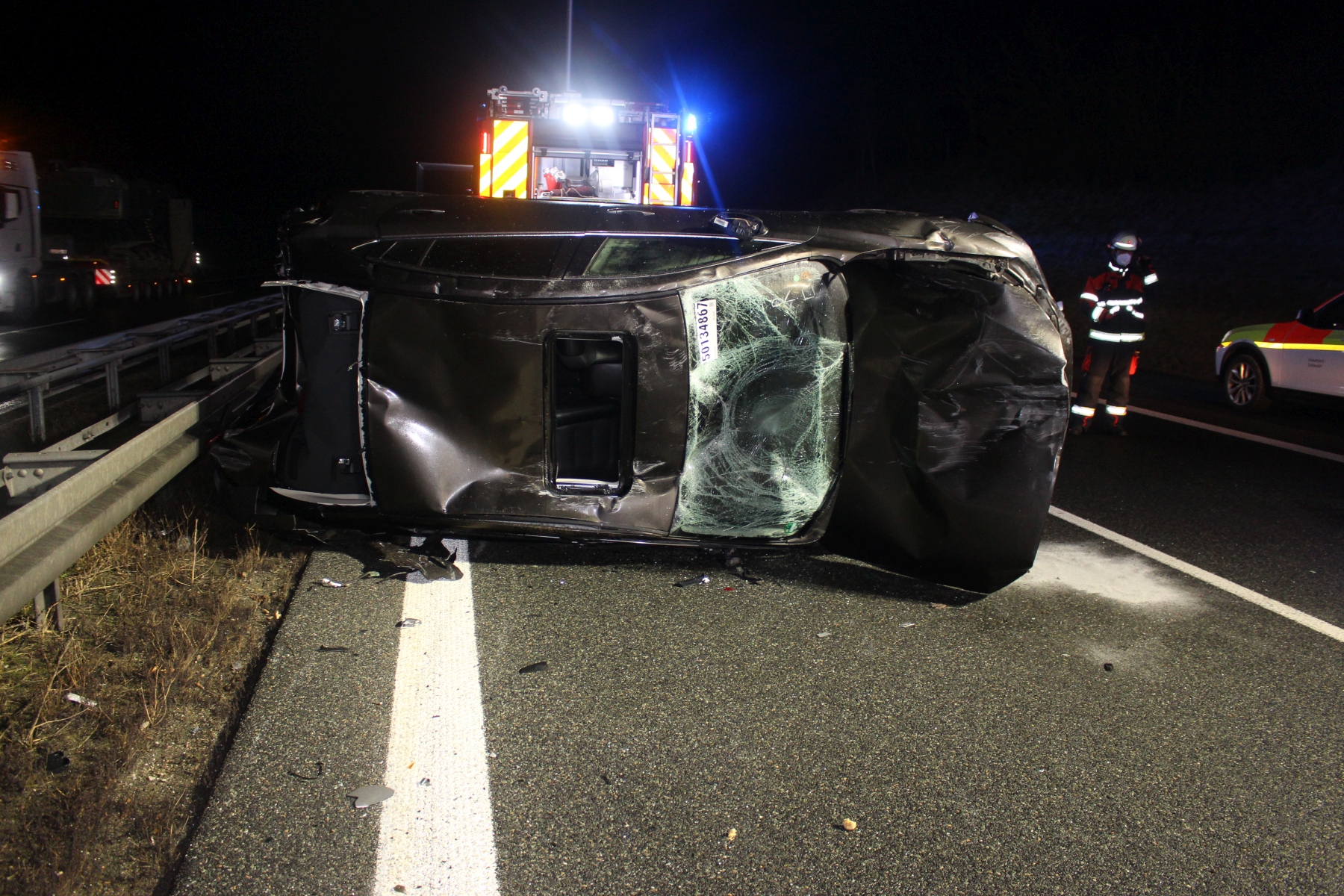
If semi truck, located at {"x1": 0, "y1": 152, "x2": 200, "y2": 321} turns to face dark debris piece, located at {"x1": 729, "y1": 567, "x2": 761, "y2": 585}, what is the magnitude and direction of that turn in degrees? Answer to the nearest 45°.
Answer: approximately 45° to its left

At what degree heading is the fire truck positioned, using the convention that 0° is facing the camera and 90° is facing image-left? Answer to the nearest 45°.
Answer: approximately 180°

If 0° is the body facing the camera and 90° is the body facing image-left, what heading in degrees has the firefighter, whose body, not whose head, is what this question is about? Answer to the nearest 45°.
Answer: approximately 0°

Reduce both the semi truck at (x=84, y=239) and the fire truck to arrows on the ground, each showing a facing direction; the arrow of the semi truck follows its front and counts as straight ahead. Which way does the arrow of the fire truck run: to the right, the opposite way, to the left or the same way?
the opposite way

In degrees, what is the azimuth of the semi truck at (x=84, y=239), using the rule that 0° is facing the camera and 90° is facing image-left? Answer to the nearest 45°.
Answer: approximately 45°

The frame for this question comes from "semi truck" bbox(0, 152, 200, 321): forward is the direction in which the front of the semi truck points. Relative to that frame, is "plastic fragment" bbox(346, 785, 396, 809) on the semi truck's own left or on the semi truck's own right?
on the semi truck's own left

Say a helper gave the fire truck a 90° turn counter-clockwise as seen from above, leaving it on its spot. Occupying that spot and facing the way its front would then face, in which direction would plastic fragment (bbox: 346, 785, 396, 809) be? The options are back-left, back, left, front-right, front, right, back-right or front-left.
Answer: left
